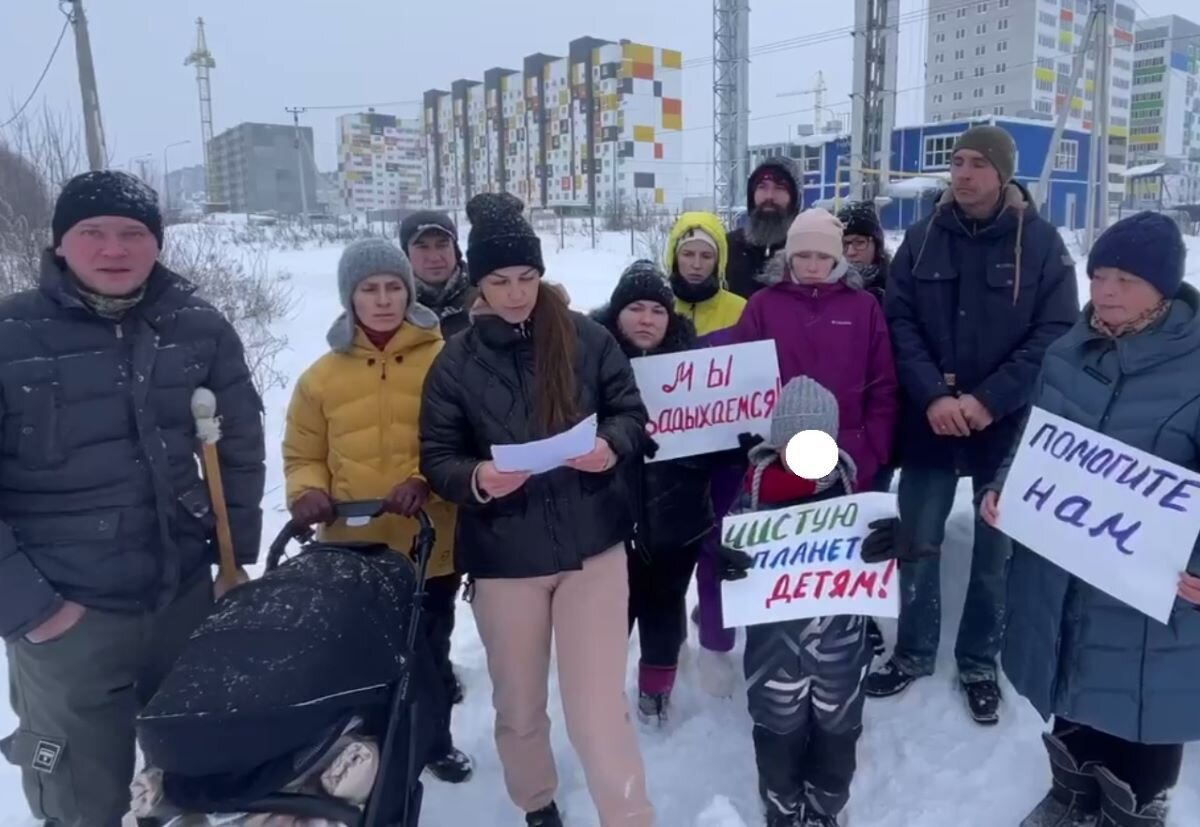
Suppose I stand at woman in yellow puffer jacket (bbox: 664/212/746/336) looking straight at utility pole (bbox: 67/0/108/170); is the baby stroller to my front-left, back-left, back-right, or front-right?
back-left

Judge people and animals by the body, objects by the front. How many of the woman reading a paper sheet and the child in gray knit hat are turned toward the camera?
2

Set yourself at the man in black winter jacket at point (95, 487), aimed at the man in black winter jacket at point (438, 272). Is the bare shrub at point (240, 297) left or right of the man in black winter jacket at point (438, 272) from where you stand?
left

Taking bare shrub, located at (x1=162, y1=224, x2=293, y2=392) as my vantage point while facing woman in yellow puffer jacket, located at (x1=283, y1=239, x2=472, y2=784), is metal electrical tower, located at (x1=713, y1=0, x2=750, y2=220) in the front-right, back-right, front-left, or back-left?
back-left

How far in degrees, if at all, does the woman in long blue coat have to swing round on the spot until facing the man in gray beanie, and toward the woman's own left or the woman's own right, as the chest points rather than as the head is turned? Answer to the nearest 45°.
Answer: approximately 90° to the woman's own right

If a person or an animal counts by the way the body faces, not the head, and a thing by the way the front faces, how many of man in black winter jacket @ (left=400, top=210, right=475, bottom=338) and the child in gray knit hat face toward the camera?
2

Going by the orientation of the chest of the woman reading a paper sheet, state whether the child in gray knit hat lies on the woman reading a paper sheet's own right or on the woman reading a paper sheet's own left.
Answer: on the woman reading a paper sheet's own left

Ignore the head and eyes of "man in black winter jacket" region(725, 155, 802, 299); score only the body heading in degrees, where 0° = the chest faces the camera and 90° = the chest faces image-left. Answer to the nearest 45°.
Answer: approximately 0°

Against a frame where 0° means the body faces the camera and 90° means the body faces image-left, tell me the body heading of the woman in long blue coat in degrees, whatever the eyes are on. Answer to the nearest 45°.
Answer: approximately 45°

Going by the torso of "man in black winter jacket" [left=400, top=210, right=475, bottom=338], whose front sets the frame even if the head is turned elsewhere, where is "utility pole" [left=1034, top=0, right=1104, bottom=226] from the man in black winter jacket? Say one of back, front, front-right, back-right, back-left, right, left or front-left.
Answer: back-left
